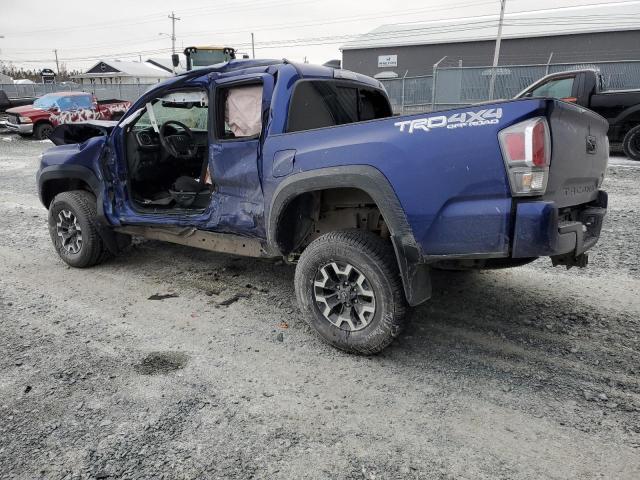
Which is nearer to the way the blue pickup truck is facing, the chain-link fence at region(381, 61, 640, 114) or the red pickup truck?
the red pickup truck

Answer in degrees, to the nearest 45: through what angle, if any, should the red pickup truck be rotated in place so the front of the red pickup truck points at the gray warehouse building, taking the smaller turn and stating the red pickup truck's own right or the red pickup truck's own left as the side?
approximately 135° to the red pickup truck's own left

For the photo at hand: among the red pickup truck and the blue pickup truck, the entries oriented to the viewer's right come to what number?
0

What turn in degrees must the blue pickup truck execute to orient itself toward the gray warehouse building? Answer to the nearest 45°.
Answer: approximately 45° to its right

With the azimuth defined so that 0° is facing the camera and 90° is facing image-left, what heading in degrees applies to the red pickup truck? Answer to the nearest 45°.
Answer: approximately 45°

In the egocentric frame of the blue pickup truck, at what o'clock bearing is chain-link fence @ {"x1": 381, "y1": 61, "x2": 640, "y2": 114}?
The chain-link fence is roughly at 2 o'clock from the blue pickup truck.

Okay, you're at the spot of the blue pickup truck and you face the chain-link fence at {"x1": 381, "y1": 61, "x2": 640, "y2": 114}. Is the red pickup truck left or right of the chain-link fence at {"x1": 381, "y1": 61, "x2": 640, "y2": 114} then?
left

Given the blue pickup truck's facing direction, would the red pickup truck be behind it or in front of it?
in front

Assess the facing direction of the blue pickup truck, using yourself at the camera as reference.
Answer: facing away from the viewer and to the left of the viewer

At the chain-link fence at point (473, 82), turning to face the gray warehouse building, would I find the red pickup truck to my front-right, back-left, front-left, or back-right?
back-left

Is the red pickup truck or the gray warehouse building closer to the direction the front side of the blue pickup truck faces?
the red pickup truck
